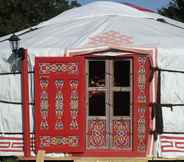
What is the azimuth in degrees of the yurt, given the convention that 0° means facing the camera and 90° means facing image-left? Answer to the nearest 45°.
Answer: approximately 0°
